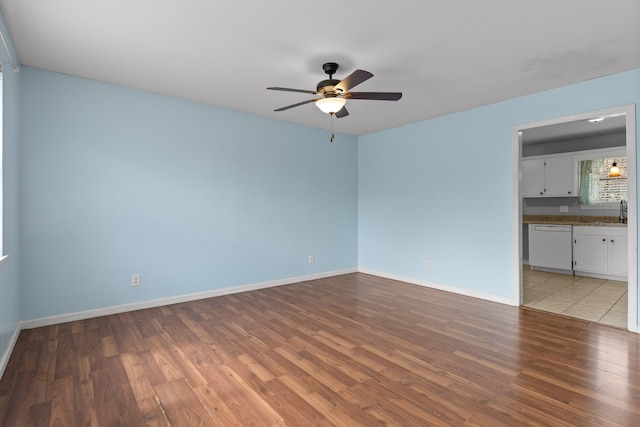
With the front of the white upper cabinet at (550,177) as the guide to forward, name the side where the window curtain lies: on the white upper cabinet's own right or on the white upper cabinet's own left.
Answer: on the white upper cabinet's own left

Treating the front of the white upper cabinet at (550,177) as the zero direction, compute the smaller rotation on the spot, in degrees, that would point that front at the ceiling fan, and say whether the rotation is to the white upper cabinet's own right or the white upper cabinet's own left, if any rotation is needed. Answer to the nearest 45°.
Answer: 0° — it already faces it

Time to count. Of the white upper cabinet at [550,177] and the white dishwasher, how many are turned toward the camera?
2

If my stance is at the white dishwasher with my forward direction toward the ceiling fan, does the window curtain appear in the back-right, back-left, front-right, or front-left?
back-left

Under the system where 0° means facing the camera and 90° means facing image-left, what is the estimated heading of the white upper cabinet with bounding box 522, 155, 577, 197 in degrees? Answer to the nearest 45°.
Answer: approximately 0°

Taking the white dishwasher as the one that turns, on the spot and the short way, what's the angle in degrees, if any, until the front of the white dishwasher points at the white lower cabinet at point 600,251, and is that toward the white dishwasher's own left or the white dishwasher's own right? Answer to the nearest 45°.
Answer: approximately 90° to the white dishwasher's own left

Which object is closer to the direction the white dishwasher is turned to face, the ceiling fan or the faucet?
the ceiling fan
